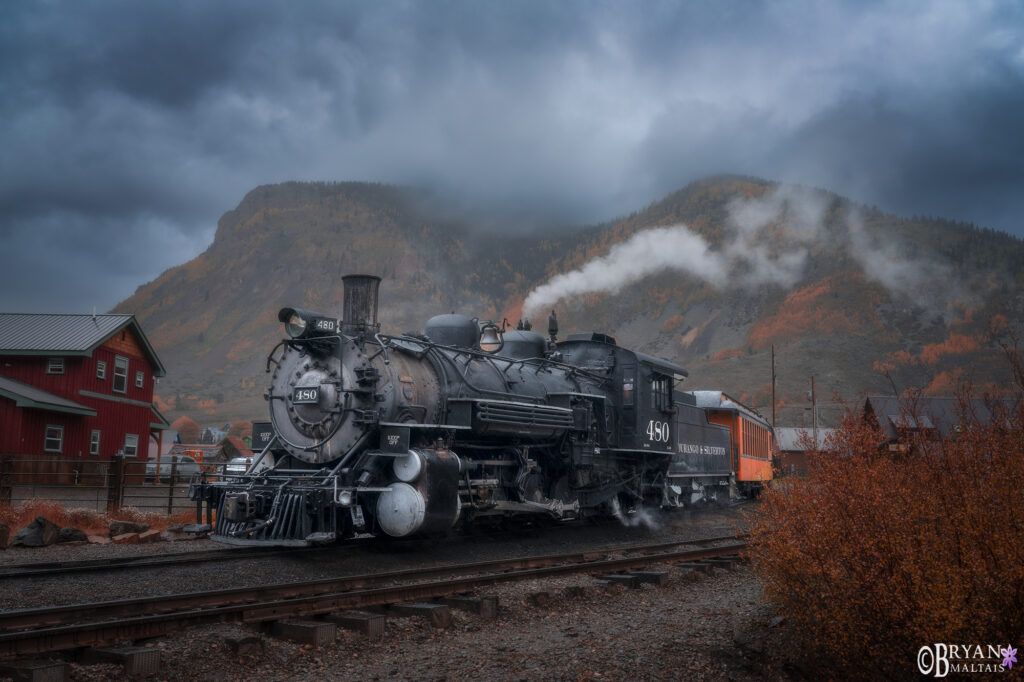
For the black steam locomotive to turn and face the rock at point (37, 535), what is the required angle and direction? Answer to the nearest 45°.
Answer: approximately 45° to its right

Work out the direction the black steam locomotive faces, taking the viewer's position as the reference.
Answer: facing the viewer and to the left of the viewer

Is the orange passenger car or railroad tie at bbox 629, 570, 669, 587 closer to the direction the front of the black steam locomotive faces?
the railroad tie

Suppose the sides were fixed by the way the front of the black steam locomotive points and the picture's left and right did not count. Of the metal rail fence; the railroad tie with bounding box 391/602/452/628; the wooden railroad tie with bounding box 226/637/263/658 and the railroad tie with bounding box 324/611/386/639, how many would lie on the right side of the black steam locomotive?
1

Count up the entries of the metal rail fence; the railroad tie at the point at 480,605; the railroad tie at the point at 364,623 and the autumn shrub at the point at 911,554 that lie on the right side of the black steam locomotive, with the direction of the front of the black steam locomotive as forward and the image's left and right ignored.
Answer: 1

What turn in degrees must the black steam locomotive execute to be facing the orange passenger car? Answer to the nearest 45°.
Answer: approximately 180°

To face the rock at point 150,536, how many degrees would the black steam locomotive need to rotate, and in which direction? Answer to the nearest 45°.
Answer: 0° — it already faces it

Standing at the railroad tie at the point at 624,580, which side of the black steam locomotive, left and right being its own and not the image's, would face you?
left

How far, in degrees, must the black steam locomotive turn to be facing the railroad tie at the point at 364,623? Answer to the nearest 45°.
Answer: approximately 45° to its left

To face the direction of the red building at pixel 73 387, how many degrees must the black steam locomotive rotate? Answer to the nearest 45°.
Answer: approximately 90° to its right

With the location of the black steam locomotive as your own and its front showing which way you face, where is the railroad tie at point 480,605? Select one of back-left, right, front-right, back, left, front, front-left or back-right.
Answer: front-left

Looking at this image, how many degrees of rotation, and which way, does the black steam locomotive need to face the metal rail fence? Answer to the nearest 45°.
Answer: approximately 90° to its right

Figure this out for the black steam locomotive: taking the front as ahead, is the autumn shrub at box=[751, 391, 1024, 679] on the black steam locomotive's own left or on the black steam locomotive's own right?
on the black steam locomotive's own left

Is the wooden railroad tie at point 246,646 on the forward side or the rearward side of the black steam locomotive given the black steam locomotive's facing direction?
on the forward side

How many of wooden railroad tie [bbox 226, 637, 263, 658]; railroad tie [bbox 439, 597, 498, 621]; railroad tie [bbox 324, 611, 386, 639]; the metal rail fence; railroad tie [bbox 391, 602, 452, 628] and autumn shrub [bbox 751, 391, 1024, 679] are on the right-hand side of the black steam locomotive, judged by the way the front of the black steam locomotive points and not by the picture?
1
